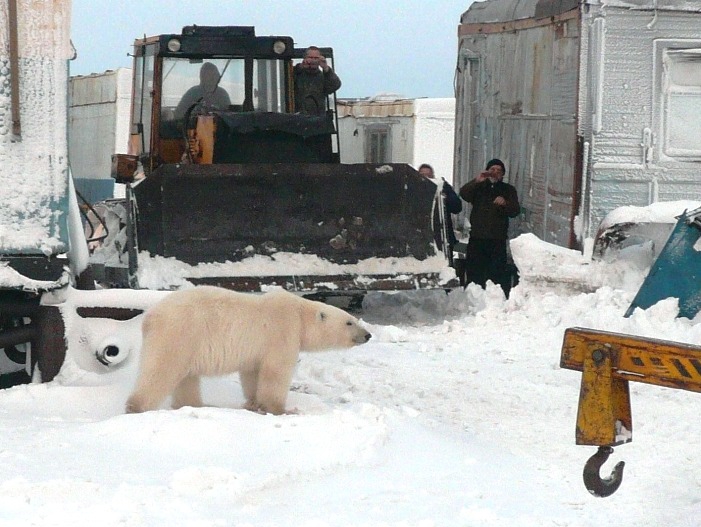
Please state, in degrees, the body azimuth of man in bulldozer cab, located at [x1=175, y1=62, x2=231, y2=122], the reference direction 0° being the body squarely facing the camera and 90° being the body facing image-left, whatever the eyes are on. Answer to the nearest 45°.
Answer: approximately 0°

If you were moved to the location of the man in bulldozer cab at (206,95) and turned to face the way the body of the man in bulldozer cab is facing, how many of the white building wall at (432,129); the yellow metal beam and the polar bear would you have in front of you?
2

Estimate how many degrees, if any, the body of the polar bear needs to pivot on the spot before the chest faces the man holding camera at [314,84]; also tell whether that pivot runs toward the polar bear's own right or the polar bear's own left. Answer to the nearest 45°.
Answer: approximately 90° to the polar bear's own left

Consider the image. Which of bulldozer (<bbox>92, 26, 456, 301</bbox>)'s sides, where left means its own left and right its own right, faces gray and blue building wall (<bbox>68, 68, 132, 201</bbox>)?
back

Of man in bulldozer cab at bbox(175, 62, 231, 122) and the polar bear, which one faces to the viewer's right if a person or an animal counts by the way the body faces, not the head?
the polar bear

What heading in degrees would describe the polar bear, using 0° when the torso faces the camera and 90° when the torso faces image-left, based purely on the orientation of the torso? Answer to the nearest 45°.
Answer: approximately 270°

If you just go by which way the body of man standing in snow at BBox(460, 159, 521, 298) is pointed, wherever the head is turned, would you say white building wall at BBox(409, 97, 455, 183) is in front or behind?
behind

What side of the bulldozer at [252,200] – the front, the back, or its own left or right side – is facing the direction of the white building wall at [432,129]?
back

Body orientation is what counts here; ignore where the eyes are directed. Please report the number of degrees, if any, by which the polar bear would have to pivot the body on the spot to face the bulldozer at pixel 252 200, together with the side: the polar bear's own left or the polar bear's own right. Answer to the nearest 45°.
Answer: approximately 90° to the polar bear's own left

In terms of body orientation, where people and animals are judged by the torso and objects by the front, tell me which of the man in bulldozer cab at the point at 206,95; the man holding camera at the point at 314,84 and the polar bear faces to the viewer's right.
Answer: the polar bear

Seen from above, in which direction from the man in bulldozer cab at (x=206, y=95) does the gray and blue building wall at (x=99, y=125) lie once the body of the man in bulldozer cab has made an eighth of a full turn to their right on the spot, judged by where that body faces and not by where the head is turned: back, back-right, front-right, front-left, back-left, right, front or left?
back-right

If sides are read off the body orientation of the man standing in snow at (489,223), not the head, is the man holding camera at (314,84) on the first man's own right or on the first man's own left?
on the first man's own right
